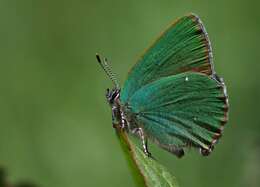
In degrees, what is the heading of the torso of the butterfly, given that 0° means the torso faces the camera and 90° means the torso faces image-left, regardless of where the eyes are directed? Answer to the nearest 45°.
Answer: approximately 90°
